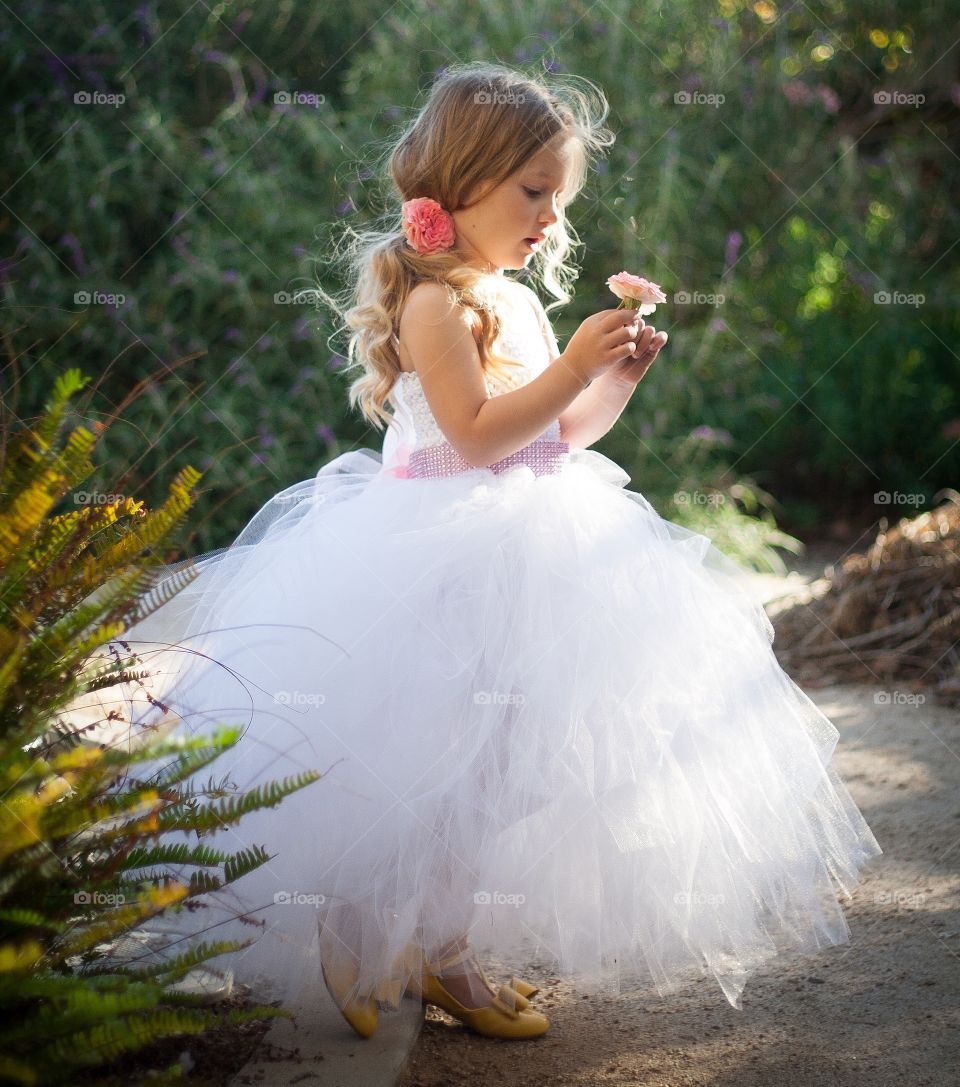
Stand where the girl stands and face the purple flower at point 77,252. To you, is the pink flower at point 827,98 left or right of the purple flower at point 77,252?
right

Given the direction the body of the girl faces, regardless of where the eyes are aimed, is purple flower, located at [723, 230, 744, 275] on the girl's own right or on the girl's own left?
on the girl's own left

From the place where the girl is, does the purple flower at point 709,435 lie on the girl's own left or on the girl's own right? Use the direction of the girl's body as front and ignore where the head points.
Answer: on the girl's own left

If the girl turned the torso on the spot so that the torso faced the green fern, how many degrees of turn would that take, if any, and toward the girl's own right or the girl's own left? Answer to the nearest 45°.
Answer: approximately 135° to the girl's own right

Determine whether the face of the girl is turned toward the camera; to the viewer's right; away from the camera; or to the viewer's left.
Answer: to the viewer's right

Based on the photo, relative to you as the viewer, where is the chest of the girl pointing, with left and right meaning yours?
facing to the right of the viewer
